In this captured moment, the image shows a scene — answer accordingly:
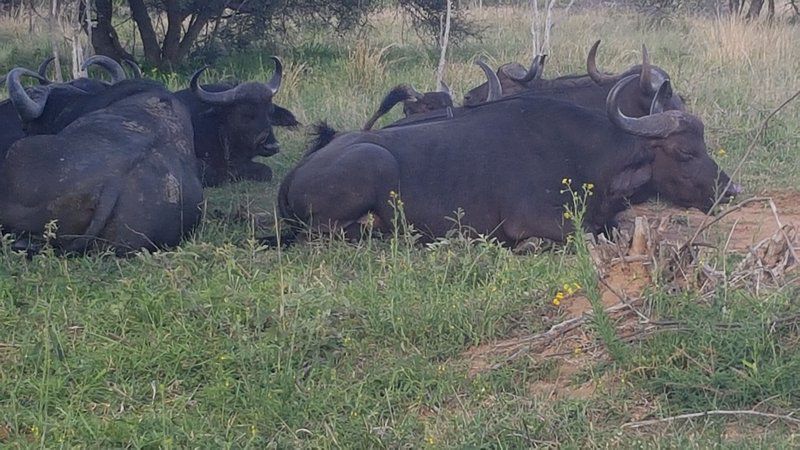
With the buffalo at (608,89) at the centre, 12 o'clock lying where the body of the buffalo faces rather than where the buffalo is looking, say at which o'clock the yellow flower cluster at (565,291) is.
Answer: The yellow flower cluster is roughly at 3 o'clock from the buffalo.

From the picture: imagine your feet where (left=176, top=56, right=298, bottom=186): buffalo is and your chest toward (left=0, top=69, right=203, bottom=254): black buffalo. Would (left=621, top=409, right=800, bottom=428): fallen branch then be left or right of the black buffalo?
left

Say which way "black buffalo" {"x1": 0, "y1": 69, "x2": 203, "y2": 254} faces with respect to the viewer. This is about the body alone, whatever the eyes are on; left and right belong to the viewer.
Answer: facing away from the viewer and to the left of the viewer

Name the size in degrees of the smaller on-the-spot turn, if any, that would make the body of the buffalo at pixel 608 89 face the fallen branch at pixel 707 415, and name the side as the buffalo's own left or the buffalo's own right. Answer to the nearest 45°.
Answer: approximately 90° to the buffalo's own right

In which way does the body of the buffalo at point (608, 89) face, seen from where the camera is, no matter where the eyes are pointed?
to the viewer's right

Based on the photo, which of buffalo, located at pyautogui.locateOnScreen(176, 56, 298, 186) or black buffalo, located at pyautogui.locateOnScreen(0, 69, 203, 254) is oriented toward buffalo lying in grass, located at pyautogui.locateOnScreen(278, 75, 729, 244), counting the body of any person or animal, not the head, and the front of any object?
the buffalo

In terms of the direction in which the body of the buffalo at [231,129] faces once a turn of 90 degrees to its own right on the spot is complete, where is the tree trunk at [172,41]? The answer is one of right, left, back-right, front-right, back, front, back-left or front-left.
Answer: back-right

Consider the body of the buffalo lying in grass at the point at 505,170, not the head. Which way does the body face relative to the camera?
to the viewer's right

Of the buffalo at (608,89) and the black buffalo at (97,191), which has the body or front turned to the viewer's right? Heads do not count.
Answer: the buffalo

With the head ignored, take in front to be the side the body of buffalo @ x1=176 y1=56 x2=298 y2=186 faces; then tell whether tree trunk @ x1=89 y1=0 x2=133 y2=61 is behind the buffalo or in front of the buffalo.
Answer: behind

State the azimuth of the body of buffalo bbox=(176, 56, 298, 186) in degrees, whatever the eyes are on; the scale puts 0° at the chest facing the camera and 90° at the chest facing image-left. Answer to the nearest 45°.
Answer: approximately 315°

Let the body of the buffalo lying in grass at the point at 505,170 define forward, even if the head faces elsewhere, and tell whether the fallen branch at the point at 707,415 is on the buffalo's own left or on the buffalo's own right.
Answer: on the buffalo's own right
